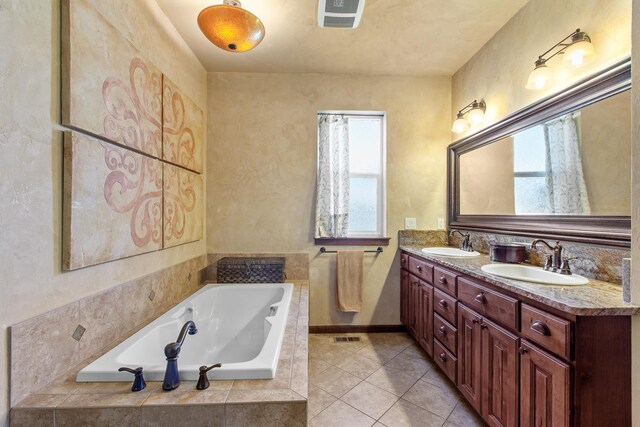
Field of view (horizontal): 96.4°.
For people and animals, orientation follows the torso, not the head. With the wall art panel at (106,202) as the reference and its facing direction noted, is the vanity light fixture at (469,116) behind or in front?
in front

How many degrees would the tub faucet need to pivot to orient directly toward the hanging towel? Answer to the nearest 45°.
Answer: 0° — it already faces it

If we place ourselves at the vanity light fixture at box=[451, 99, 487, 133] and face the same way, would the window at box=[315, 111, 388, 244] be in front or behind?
in front

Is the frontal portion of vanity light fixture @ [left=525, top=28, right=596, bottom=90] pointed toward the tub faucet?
yes

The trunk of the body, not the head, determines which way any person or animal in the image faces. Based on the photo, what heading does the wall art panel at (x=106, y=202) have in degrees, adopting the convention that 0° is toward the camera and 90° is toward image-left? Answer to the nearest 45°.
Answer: approximately 315°

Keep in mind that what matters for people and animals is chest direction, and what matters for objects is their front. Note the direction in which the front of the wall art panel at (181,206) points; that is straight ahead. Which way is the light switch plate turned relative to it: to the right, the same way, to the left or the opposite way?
to the right

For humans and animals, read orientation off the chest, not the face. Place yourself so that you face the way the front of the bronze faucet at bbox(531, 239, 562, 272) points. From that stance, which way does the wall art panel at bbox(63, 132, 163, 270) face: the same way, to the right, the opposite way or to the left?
the opposite way

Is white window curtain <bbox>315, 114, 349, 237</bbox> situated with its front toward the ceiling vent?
yes

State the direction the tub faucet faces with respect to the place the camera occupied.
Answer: facing away from the viewer and to the right of the viewer

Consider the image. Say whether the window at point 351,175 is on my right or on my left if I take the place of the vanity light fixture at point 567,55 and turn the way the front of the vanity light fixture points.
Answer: on my right

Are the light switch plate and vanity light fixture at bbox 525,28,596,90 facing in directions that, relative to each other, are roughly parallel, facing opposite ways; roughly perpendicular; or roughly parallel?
roughly perpendicular

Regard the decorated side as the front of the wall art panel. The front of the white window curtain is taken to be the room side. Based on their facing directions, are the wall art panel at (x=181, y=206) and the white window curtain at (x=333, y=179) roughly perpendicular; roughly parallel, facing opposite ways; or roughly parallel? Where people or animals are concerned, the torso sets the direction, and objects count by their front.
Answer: roughly perpendicular

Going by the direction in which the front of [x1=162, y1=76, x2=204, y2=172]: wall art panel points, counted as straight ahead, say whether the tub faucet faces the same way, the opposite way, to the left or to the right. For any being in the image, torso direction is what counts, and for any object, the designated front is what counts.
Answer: to the left

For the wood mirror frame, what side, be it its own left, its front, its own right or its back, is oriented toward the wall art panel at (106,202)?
front

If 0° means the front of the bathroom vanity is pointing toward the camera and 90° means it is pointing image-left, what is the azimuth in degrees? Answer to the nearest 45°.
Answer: approximately 45°
